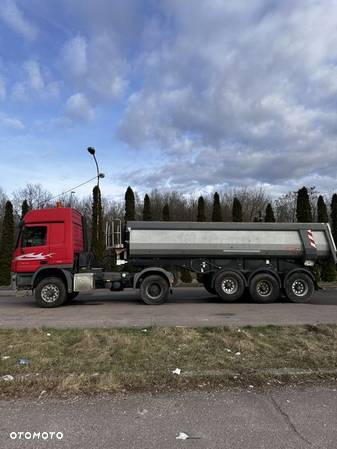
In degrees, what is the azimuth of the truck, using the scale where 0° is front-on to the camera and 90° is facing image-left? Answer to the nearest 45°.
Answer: approximately 90°

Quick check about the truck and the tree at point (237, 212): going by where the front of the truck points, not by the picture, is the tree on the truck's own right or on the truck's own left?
on the truck's own right

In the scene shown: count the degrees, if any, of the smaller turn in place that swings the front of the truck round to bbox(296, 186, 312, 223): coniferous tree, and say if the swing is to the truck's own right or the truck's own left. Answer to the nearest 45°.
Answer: approximately 135° to the truck's own right

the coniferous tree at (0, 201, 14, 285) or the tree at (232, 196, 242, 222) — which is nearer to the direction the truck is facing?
the coniferous tree

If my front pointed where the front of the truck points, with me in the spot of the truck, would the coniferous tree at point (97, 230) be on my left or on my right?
on my right

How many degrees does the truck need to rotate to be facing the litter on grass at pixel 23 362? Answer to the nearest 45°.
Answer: approximately 90° to its left

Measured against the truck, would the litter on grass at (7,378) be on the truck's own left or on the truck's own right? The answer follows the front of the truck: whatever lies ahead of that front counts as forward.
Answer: on the truck's own left

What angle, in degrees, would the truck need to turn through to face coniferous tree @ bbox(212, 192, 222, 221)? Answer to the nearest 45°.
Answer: approximately 90° to its right
